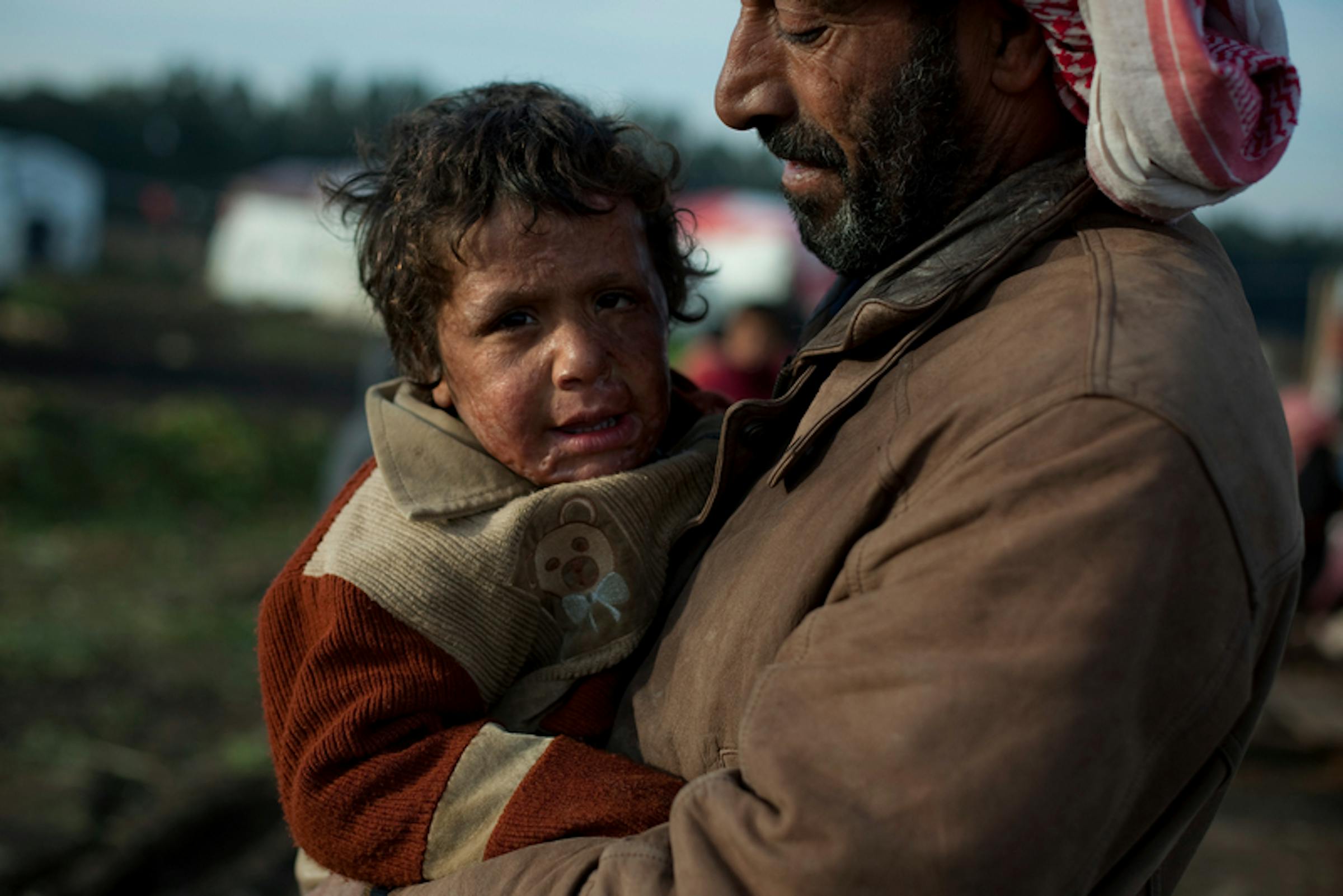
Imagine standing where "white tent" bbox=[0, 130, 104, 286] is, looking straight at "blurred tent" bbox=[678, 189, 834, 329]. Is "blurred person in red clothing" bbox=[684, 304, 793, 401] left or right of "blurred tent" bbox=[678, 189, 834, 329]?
right

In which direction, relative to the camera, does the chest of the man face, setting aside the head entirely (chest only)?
to the viewer's left

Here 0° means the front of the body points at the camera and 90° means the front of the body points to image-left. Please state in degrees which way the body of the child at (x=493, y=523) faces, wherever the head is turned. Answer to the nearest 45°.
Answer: approximately 315°

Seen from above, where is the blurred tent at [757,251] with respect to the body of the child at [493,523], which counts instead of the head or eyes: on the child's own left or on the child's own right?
on the child's own left

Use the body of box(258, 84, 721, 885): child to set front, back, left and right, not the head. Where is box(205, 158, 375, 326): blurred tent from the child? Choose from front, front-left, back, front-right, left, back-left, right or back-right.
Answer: back-left

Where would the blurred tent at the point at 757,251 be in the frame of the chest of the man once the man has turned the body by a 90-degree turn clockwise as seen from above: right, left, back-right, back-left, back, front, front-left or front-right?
front

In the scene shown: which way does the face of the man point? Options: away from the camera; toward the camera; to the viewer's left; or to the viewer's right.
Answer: to the viewer's left

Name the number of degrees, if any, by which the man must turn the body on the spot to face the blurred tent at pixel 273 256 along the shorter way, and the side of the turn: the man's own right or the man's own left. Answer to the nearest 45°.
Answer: approximately 45° to the man's own right

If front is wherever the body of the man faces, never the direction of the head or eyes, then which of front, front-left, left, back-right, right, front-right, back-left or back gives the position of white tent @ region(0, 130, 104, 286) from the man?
front-right
